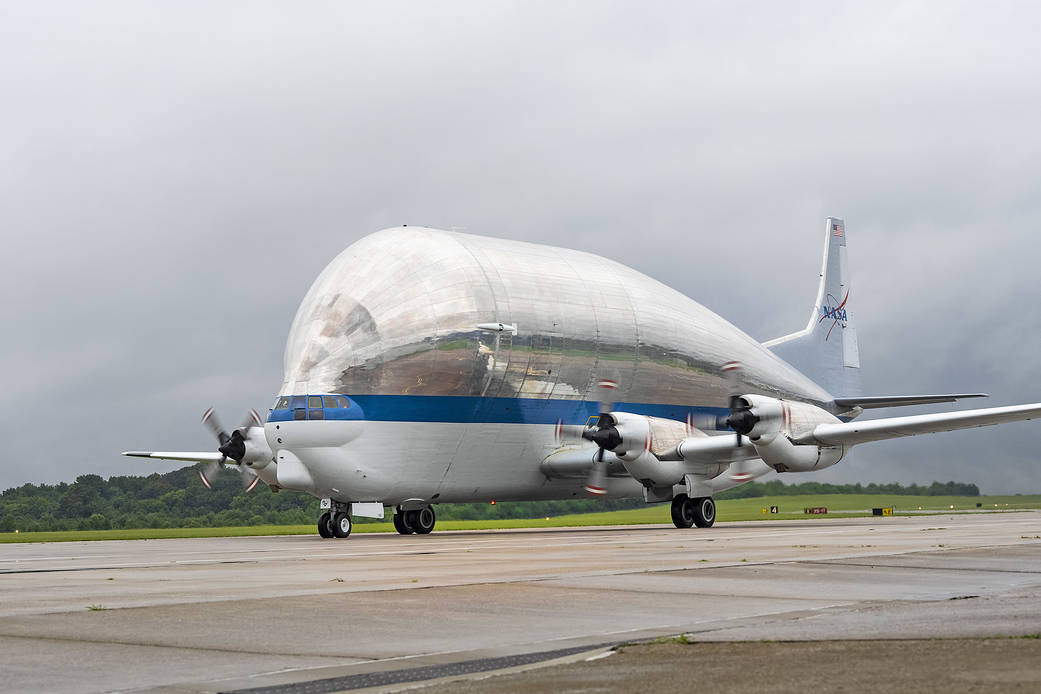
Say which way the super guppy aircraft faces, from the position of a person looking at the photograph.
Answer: facing the viewer and to the left of the viewer
